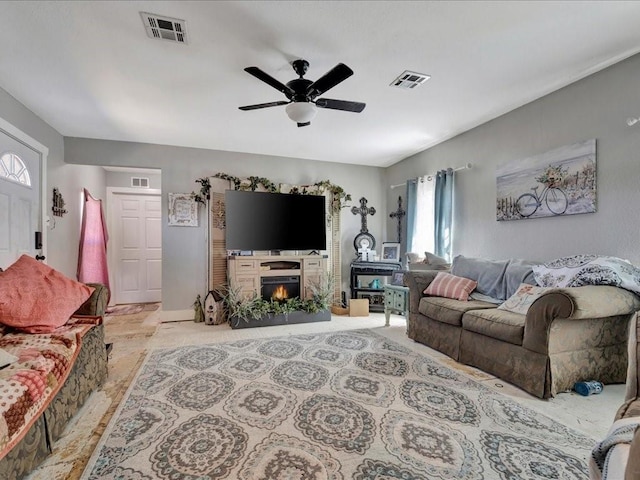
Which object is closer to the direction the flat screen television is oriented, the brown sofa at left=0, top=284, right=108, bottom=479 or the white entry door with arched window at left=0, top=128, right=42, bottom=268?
the brown sofa

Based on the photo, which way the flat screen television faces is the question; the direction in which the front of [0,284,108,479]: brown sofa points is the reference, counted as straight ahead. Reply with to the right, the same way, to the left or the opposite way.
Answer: to the right

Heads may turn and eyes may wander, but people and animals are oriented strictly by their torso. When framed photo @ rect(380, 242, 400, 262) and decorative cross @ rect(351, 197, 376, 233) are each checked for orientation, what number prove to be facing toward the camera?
2

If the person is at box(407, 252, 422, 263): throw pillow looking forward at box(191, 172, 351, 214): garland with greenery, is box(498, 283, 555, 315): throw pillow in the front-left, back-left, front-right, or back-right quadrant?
back-left

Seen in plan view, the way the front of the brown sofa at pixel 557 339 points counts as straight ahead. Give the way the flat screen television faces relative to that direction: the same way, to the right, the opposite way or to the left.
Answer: to the left

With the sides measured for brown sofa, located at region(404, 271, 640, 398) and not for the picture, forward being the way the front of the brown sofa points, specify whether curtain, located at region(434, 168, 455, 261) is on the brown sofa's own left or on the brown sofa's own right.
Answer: on the brown sofa's own right

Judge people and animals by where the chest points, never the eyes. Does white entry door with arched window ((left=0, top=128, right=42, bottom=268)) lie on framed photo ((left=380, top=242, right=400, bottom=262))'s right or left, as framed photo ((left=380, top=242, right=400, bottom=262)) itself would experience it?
on its right

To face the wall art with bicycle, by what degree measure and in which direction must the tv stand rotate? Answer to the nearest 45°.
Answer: approximately 45° to its left

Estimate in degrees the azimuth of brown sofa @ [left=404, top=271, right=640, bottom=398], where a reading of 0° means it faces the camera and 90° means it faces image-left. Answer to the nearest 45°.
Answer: approximately 45°
